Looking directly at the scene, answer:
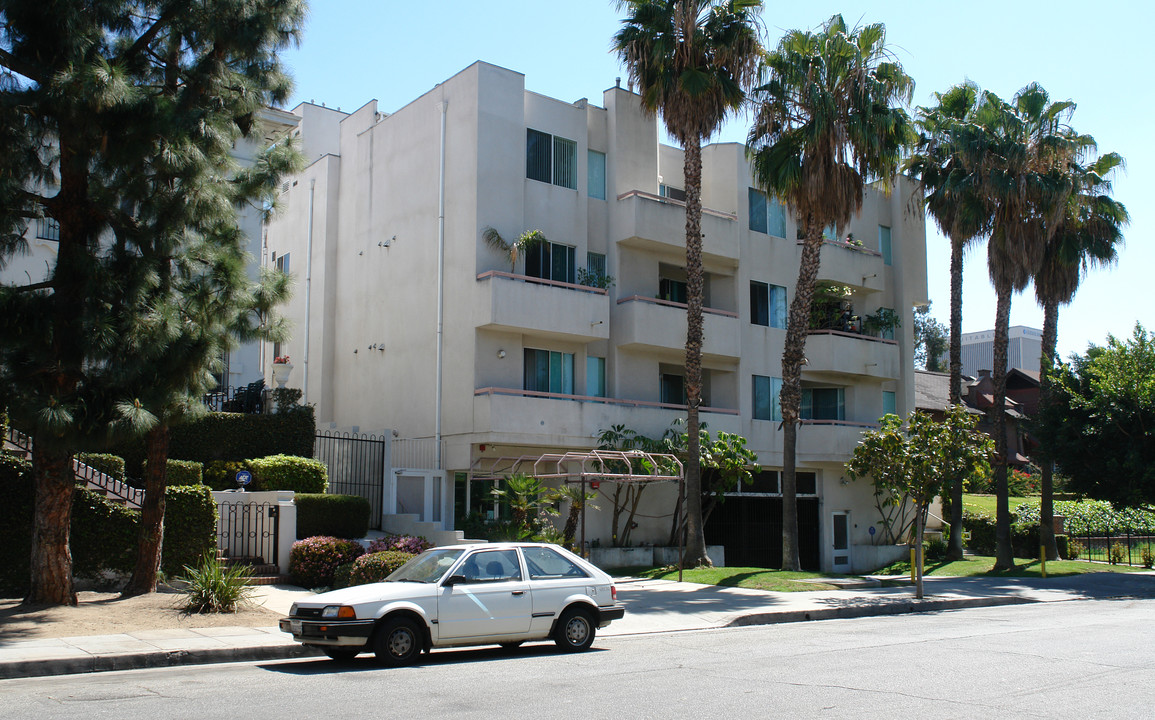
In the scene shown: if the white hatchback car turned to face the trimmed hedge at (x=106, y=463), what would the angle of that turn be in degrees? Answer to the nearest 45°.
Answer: approximately 90° to its right

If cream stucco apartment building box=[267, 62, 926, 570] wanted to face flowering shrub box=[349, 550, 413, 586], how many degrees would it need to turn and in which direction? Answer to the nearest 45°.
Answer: approximately 45° to its right

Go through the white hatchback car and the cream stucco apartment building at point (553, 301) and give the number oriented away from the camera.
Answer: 0

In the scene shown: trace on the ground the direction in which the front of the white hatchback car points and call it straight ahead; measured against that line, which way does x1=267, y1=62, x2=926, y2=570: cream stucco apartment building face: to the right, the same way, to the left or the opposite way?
to the left

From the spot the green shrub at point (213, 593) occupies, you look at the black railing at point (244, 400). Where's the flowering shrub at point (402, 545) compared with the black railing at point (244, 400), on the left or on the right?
right

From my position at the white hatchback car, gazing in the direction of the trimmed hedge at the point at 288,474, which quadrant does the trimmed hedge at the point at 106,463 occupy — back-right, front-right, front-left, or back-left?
front-left

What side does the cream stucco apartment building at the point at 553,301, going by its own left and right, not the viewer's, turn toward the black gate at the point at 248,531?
right

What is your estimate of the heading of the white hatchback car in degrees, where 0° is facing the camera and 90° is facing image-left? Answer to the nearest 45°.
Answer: approximately 45°

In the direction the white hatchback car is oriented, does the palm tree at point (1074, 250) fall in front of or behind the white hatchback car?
behind

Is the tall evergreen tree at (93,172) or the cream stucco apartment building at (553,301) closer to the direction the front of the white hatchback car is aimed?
the tall evergreen tree

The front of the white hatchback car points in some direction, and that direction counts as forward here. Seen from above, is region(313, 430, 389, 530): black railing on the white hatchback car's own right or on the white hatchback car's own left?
on the white hatchback car's own right

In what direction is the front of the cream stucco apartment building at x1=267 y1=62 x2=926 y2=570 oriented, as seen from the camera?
facing the viewer and to the right of the viewer

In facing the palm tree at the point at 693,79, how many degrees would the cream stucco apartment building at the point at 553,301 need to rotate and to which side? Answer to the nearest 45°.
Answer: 0° — it already faces it

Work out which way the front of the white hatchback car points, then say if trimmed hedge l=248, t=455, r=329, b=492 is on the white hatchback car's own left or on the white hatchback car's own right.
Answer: on the white hatchback car's own right
